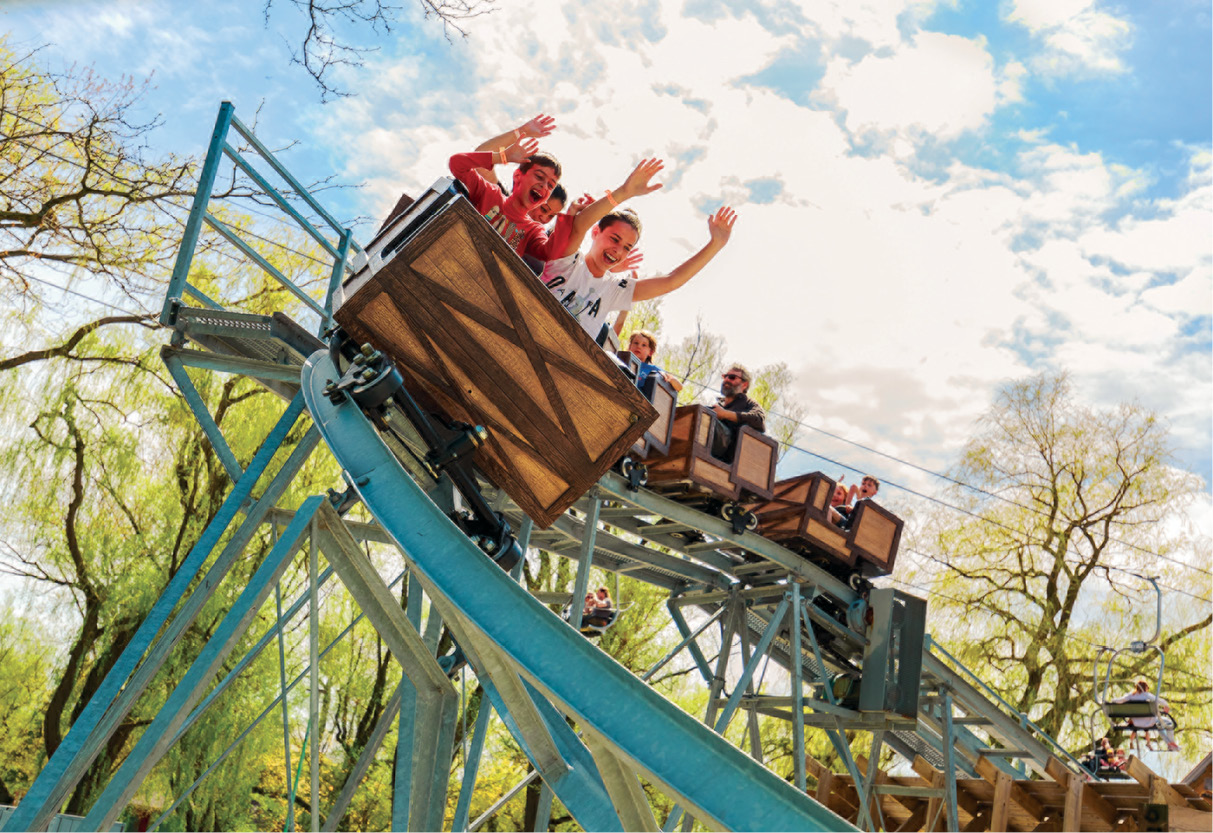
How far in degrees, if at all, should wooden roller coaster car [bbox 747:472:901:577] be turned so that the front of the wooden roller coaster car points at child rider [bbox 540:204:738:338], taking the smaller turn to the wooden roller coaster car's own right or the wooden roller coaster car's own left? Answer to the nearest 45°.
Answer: approximately 45° to the wooden roller coaster car's own left

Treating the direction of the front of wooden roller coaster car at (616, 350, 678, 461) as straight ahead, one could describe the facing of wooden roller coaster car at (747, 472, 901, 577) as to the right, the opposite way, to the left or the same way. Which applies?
the same way

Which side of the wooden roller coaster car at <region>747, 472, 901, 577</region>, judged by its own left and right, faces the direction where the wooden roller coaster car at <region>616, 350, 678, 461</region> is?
front

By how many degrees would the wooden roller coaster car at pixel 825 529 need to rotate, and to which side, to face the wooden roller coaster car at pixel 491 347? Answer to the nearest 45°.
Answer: approximately 45° to its left

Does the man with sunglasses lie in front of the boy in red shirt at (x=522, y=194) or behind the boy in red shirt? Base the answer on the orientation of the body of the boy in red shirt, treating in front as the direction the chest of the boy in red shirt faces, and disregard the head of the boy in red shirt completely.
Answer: behind

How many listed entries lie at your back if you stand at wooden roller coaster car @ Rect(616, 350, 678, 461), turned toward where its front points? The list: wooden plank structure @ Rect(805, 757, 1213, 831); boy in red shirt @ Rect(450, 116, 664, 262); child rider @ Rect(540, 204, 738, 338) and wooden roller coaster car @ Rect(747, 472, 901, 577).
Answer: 2

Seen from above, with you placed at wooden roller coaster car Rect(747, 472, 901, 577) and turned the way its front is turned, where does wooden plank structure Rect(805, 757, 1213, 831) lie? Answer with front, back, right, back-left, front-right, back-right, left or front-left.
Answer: back

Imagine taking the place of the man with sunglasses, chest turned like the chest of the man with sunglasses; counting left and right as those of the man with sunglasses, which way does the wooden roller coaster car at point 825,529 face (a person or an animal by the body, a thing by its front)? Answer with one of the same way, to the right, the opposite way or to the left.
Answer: the same way

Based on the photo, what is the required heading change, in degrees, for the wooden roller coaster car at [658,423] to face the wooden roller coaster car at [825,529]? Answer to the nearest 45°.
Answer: approximately 180°

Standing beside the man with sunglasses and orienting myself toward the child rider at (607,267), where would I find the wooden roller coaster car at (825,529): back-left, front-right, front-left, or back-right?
back-left

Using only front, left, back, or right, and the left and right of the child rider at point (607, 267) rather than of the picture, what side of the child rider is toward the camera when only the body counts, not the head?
front

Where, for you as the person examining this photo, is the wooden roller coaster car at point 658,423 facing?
facing the viewer and to the left of the viewer

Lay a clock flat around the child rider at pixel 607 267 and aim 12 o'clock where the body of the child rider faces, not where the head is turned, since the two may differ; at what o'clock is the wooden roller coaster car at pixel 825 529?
The wooden roller coaster car is roughly at 7 o'clock from the child rider.

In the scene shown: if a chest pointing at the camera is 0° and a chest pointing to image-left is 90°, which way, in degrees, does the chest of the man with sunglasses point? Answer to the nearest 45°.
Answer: approximately 45°

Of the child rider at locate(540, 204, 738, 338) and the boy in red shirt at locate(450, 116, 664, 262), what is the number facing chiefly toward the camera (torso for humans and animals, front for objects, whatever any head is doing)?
2

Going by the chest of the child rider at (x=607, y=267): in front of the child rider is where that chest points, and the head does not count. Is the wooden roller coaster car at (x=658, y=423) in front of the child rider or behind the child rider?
behind
